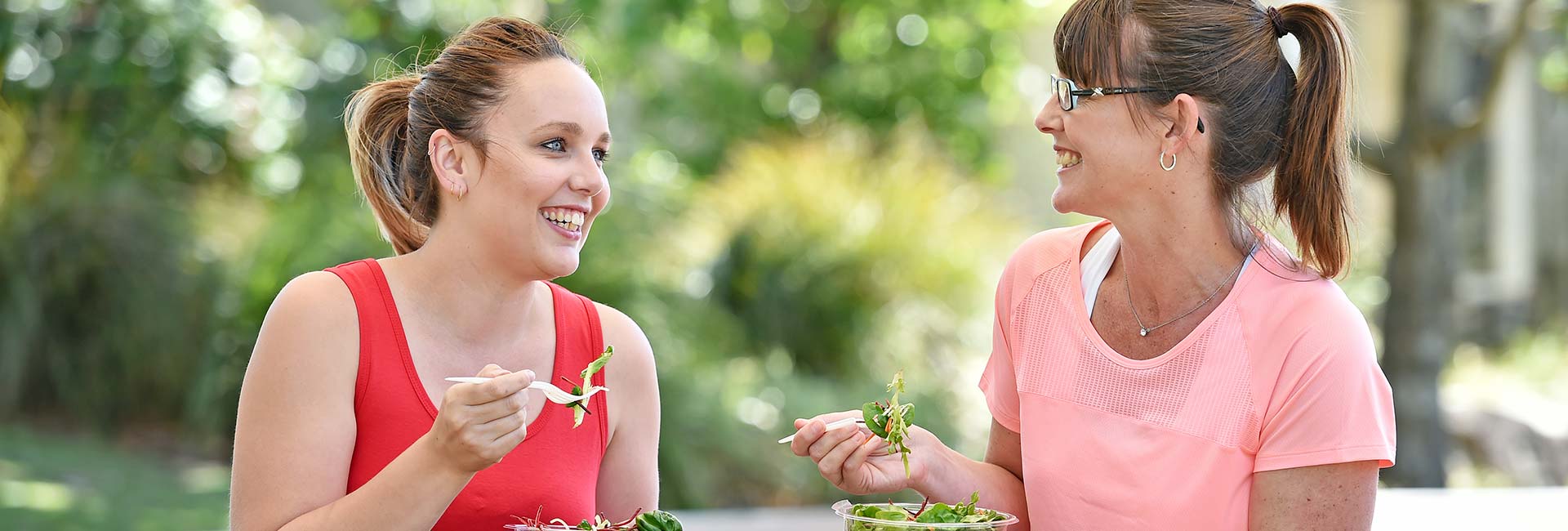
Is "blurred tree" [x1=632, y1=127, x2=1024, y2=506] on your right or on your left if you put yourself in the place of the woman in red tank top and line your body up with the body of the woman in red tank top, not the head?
on your left

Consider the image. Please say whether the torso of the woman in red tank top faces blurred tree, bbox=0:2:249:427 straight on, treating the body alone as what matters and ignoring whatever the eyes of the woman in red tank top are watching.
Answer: no

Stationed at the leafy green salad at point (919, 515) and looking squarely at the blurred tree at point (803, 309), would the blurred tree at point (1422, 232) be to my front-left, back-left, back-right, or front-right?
front-right

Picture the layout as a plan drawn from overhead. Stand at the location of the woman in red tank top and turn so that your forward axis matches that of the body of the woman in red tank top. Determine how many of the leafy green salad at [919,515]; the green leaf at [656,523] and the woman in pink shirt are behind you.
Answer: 0

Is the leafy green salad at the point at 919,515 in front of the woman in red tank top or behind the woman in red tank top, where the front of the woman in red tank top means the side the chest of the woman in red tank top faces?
in front

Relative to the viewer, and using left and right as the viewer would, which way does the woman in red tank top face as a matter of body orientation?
facing the viewer and to the right of the viewer

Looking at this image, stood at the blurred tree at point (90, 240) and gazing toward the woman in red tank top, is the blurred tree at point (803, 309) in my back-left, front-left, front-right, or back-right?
front-left

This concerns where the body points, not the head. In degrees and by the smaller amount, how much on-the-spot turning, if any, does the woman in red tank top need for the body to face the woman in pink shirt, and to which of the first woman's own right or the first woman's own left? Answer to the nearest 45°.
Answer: approximately 45° to the first woman's own left

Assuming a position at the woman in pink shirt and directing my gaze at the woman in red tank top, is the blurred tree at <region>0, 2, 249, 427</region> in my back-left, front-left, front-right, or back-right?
front-right

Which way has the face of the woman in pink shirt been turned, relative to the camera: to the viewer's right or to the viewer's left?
to the viewer's left

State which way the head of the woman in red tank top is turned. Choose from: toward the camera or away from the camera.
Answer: toward the camera

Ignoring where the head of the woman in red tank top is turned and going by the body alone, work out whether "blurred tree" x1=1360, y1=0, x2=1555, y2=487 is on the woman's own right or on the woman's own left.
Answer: on the woman's own left

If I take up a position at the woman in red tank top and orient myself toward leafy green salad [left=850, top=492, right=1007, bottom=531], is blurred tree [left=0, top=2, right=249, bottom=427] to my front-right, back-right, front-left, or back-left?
back-left

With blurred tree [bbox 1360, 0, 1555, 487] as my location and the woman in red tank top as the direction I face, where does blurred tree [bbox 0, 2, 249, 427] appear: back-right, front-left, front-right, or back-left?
front-right
